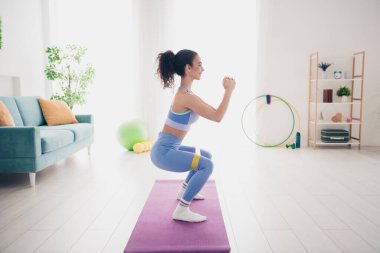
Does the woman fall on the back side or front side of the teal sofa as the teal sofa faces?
on the front side

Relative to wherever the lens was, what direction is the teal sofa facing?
facing the viewer and to the right of the viewer

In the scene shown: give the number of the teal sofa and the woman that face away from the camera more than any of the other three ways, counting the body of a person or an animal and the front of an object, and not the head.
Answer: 0

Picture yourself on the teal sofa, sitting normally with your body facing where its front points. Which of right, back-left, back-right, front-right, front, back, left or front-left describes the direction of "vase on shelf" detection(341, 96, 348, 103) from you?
front-left

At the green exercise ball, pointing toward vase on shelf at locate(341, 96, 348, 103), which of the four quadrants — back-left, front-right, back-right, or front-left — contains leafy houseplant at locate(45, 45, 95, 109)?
back-left

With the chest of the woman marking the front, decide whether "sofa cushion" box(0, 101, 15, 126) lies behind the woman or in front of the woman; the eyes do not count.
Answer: behind

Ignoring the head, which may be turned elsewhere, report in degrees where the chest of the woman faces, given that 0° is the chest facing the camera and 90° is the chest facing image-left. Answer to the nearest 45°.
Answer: approximately 270°

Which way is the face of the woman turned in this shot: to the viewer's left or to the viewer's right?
to the viewer's right

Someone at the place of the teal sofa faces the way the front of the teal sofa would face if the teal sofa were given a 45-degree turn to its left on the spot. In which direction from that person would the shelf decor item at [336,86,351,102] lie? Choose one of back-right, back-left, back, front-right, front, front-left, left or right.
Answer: front

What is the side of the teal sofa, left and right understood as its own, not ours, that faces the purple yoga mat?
front

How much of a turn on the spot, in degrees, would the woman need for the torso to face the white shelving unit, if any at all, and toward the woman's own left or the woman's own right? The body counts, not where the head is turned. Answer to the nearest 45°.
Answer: approximately 45° to the woman's own left

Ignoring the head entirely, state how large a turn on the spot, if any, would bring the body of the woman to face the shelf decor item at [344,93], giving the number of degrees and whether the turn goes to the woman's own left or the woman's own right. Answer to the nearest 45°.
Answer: approximately 45° to the woman's own left

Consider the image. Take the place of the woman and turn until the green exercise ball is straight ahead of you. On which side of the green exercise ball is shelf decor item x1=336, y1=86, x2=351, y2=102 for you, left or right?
right

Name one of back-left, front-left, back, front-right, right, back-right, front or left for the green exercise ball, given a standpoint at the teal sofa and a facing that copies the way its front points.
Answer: left

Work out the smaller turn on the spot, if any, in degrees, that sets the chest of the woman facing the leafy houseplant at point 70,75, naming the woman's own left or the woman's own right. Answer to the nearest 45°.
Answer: approximately 135° to the woman's own left
